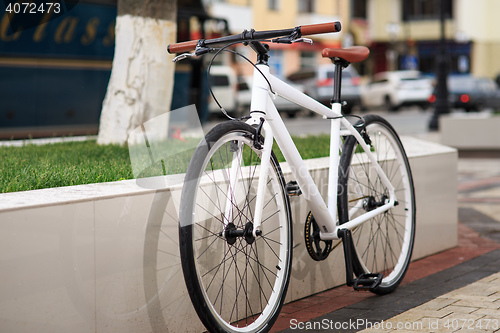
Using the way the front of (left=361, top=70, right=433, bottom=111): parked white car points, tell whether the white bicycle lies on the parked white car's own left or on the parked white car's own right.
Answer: on the parked white car's own left

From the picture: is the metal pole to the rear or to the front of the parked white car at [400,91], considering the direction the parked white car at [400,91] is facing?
to the rear

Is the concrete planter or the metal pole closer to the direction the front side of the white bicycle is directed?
the concrete planter

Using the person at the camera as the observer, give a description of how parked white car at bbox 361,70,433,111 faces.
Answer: facing away from the viewer and to the left of the viewer

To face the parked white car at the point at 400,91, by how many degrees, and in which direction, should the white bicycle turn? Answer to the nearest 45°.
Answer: approximately 135° to its right

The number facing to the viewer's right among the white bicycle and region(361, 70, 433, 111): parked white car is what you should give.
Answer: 0

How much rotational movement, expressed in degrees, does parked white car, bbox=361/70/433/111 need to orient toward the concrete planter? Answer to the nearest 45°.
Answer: approximately 135° to its left

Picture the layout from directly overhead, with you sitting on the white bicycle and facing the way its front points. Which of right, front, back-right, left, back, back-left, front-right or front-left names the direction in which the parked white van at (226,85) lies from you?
back-right

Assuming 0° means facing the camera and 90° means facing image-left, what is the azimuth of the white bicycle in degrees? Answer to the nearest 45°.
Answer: approximately 45°

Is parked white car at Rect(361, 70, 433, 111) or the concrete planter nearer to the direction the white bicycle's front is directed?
the concrete planter

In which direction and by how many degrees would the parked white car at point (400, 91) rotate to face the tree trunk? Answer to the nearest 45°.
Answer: approximately 135° to its left
